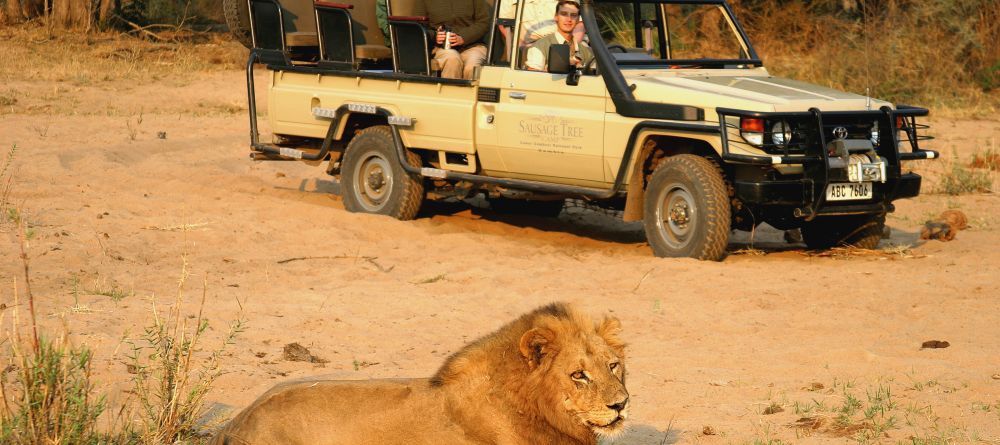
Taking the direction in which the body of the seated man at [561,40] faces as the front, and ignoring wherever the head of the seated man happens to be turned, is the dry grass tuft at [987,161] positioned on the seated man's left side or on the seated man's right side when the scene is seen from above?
on the seated man's left side

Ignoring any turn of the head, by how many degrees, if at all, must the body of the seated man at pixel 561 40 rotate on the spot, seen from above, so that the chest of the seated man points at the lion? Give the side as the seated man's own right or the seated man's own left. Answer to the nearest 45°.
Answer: approximately 45° to the seated man's own right

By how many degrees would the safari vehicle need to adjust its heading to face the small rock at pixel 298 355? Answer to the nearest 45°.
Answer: approximately 90° to its right

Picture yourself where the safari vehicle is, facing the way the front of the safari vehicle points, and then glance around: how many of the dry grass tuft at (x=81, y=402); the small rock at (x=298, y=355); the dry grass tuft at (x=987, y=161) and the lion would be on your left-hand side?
1

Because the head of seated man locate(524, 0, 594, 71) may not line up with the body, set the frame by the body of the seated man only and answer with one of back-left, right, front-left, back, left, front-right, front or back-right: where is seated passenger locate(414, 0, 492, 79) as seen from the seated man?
back

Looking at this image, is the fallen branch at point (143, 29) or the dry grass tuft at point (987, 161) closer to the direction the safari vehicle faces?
the dry grass tuft

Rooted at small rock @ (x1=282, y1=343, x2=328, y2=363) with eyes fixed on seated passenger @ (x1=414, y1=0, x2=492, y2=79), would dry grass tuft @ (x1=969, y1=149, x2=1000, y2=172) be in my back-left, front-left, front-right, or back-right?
front-right

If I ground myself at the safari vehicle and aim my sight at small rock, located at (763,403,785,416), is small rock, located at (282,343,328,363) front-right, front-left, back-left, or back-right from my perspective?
front-right

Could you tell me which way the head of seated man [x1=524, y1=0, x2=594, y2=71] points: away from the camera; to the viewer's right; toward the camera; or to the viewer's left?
toward the camera

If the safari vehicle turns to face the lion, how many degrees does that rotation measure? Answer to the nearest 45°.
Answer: approximately 45° to its right

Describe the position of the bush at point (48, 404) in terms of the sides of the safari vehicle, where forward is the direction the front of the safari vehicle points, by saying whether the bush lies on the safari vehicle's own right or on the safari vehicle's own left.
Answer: on the safari vehicle's own right

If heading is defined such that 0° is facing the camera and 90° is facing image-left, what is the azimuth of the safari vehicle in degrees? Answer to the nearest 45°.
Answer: approximately 315°

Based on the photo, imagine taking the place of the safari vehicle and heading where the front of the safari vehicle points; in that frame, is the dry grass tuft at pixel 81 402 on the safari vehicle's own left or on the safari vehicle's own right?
on the safari vehicle's own right
